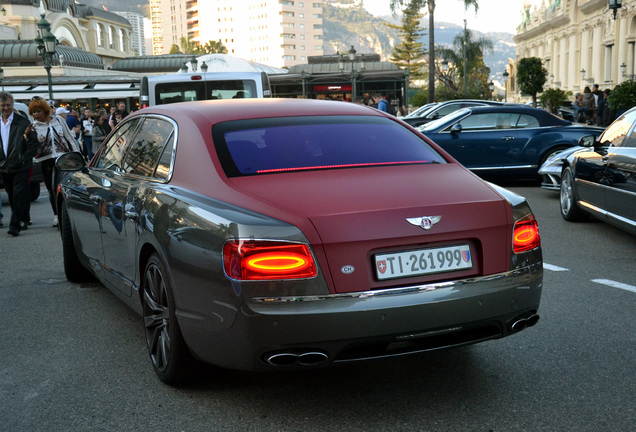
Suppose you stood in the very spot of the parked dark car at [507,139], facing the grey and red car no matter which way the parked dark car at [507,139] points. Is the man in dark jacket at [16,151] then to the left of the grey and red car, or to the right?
right

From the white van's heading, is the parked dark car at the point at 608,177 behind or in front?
behind

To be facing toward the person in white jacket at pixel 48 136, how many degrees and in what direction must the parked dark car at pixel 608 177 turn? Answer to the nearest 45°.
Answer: approximately 45° to its left

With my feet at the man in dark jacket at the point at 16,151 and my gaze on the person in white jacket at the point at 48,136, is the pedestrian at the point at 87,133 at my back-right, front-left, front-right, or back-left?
front-left

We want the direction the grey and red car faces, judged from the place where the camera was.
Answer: facing away from the viewer and to the left of the viewer

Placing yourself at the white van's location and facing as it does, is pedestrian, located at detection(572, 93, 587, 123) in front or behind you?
in front

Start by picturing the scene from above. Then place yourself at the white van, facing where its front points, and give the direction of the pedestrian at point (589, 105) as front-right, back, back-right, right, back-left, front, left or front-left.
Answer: front-right

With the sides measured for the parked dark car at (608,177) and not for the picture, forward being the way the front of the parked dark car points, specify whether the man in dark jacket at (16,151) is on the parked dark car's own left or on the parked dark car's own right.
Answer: on the parked dark car's own left

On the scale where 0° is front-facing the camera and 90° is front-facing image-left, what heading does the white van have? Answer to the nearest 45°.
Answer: approximately 180°
